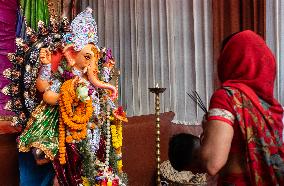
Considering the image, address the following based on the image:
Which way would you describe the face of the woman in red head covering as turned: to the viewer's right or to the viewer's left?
to the viewer's left

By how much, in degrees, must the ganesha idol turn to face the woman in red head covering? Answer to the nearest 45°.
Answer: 0° — it already faces them

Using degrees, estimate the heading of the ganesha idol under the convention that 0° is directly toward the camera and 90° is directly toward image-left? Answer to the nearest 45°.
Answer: approximately 315°
